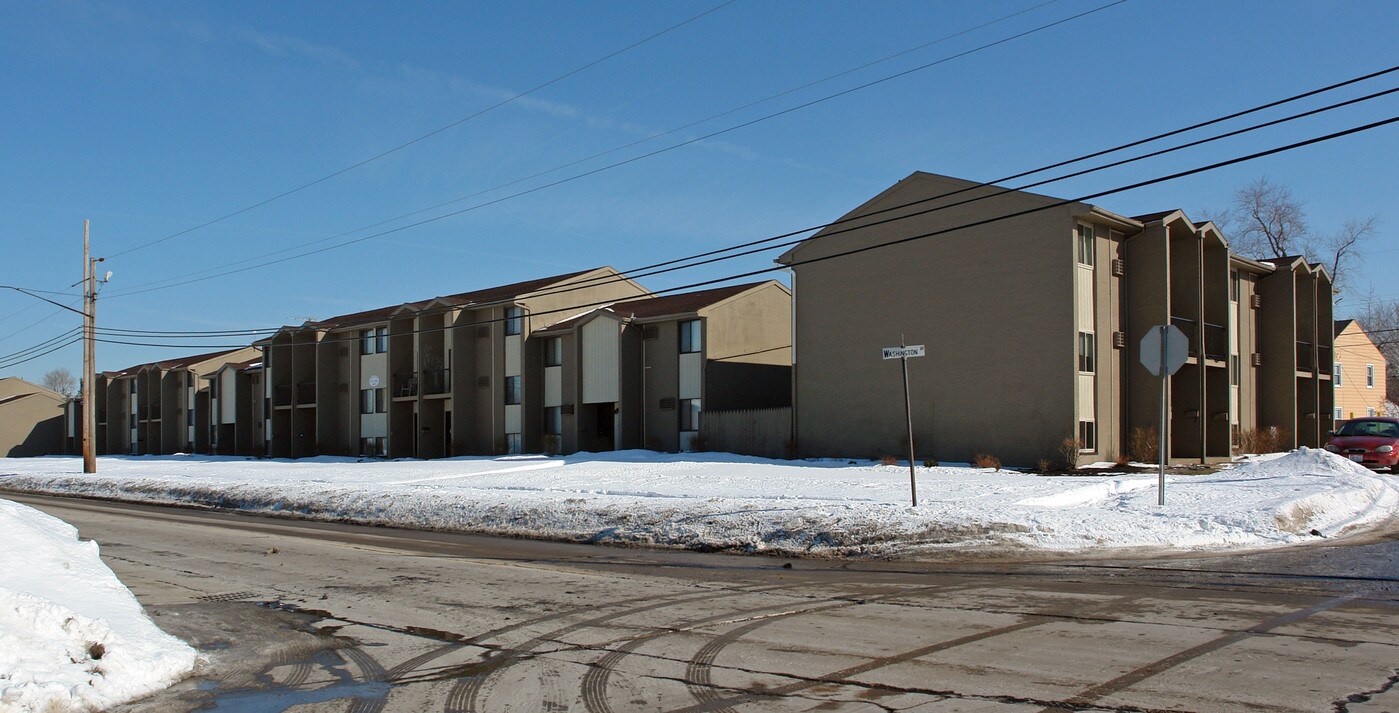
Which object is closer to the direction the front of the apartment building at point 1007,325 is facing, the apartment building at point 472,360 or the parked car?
the parked car

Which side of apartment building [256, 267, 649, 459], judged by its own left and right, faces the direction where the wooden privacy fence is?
left

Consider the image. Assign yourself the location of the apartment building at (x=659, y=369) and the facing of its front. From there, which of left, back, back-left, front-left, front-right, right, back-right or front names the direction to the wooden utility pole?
front-right

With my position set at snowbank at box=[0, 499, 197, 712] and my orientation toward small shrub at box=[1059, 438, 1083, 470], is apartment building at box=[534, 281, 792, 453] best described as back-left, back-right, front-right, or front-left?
front-left

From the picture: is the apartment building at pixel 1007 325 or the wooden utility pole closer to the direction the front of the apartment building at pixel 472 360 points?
the wooden utility pole

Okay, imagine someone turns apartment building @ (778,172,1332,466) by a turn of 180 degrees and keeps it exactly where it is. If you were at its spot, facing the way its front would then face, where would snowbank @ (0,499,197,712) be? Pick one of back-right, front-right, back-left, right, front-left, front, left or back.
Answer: back-left

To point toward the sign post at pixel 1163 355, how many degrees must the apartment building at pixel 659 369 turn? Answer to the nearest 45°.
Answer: approximately 45° to its left

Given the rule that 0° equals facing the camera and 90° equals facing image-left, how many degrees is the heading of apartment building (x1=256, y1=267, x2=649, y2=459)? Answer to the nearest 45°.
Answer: approximately 45°

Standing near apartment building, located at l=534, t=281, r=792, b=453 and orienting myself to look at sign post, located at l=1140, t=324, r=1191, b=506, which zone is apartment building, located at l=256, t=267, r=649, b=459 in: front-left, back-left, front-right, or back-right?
back-right

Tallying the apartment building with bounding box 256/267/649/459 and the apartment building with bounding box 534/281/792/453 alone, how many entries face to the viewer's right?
0

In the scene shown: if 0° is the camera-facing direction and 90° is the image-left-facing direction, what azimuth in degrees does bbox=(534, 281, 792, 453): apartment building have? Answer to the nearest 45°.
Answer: approximately 45°

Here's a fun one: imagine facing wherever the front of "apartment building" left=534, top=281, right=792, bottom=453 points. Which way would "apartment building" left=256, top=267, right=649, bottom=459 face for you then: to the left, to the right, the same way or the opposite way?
the same way

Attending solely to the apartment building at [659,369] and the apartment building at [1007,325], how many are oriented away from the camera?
0

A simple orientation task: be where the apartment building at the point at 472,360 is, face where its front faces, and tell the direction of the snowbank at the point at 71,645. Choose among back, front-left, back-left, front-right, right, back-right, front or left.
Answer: front-left

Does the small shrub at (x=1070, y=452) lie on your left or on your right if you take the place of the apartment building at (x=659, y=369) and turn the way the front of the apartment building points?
on your left
